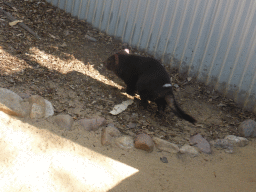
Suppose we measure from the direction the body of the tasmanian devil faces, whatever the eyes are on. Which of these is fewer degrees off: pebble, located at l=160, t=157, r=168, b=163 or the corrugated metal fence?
the corrugated metal fence

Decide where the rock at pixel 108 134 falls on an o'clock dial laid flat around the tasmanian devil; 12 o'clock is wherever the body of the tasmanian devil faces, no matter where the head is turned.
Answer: The rock is roughly at 8 o'clock from the tasmanian devil.

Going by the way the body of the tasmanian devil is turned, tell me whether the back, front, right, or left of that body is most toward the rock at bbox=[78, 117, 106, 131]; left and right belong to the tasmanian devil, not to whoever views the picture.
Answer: left

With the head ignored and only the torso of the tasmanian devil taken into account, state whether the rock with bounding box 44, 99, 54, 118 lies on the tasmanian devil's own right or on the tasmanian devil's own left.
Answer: on the tasmanian devil's own left

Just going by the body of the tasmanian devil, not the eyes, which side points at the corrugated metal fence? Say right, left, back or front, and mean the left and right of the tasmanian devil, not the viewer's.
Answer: right

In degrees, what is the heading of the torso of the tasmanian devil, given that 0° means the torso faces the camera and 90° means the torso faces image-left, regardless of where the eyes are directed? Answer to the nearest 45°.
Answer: approximately 135°

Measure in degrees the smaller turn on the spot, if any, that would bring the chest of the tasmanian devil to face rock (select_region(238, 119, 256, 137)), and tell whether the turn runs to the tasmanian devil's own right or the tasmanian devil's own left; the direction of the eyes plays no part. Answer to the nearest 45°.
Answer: approximately 135° to the tasmanian devil's own right

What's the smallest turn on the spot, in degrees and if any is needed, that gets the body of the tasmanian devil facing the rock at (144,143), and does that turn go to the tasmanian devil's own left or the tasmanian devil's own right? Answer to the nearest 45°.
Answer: approximately 135° to the tasmanian devil's own left

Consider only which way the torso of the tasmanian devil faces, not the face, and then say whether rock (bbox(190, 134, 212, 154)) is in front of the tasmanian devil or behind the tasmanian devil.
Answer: behind

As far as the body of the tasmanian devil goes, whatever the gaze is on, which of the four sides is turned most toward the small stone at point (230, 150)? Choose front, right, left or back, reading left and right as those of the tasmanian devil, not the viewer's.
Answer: back

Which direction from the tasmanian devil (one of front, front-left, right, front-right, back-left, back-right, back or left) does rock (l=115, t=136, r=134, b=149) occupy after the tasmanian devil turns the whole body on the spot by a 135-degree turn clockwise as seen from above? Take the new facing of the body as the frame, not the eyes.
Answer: right
